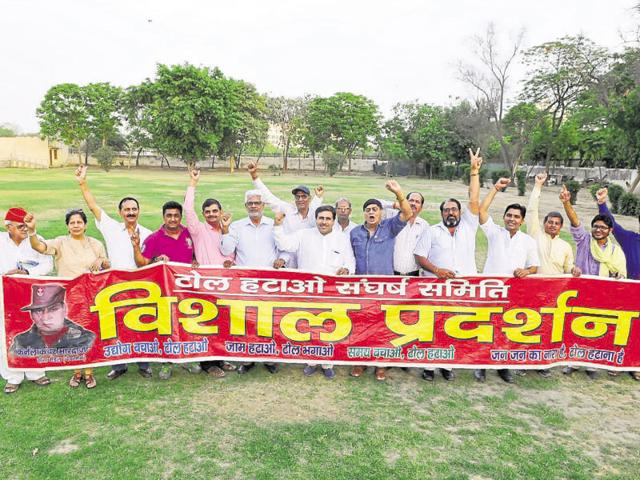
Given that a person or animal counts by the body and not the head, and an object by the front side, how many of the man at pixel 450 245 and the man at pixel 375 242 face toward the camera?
2

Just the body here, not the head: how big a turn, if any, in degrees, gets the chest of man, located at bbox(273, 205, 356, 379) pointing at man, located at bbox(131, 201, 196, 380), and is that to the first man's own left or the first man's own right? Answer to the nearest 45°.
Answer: approximately 90° to the first man's own right

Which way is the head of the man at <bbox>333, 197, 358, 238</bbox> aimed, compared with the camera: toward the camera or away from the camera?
toward the camera

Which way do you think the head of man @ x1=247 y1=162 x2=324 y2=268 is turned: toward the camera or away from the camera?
toward the camera

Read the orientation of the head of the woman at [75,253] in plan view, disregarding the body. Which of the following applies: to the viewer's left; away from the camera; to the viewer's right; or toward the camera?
toward the camera

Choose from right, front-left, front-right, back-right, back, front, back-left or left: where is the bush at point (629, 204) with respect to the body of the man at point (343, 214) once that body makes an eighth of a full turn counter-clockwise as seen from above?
left

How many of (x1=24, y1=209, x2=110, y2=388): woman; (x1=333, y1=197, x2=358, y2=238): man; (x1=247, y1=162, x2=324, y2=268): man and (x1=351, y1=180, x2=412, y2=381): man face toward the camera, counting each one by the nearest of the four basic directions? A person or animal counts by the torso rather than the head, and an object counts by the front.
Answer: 4

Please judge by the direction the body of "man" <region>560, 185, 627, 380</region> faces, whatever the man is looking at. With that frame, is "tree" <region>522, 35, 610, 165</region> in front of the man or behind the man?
behind

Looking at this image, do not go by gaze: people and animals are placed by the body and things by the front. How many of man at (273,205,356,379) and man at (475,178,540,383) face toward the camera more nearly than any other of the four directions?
2

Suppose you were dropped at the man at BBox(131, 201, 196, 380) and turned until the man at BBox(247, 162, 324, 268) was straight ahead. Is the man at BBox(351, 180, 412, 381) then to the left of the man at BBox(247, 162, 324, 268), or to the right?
right

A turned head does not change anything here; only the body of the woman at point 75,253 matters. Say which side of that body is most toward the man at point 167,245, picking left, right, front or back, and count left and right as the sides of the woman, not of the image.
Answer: left

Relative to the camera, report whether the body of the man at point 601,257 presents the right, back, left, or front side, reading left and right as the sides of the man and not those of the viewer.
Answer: front

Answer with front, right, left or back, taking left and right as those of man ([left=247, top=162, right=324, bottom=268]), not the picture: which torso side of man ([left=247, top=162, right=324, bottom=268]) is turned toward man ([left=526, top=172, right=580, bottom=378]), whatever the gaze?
left

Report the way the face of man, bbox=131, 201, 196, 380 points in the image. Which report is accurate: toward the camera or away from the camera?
toward the camera

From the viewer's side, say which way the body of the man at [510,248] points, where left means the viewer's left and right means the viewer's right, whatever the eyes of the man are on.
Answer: facing the viewer

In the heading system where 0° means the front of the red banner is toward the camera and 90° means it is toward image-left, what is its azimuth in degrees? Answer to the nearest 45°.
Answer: approximately 0°
